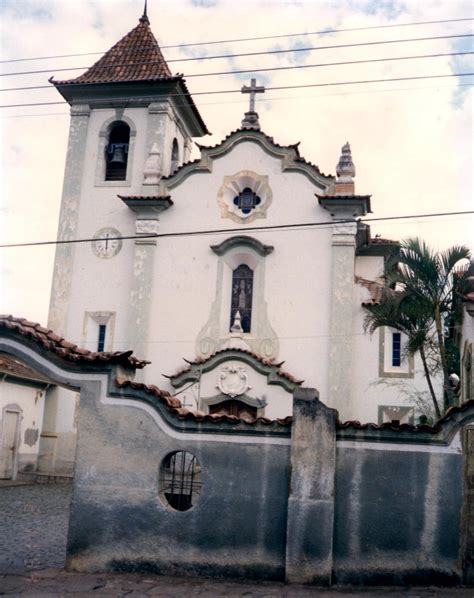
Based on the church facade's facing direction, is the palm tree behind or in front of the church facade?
in front

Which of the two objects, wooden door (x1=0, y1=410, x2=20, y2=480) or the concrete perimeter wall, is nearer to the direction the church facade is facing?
the concrete perimeter wall

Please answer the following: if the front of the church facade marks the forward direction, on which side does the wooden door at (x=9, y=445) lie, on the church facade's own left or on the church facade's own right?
on the church facade's own right

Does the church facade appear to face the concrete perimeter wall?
yes

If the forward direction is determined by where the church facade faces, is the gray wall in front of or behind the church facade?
in front

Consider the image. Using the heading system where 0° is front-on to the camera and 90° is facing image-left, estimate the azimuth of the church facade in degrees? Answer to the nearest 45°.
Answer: approximately 0°

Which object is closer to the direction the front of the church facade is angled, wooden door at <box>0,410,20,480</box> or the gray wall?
the gray wall
